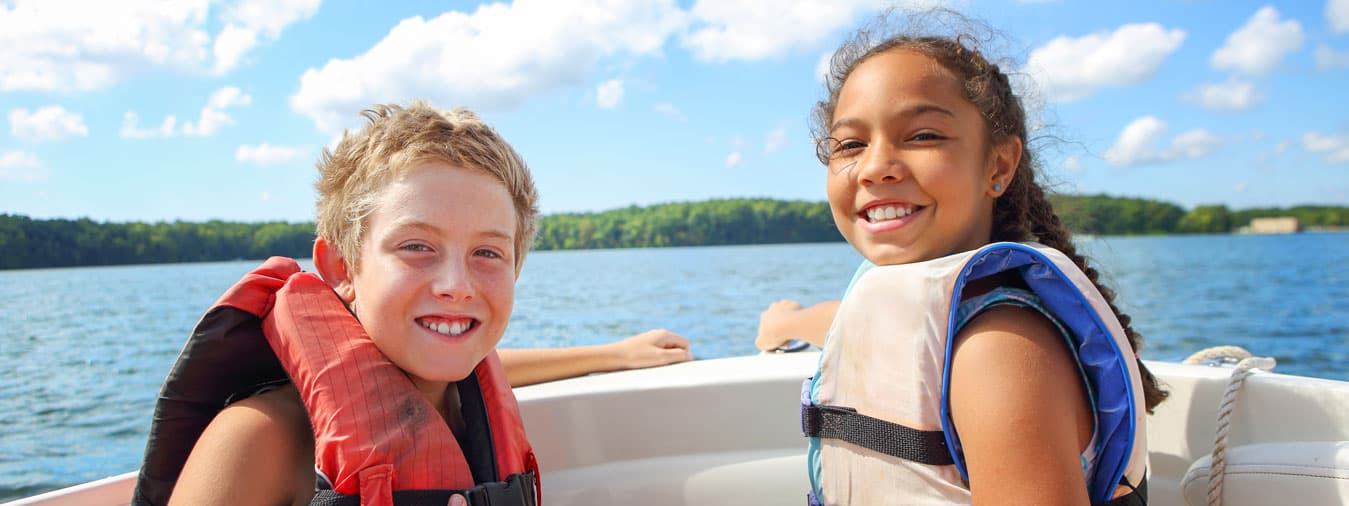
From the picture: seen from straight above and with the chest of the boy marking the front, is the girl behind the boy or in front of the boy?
in front

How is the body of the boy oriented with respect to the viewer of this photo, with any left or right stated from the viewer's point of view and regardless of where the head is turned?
facing the viewer and to the right of the viewer

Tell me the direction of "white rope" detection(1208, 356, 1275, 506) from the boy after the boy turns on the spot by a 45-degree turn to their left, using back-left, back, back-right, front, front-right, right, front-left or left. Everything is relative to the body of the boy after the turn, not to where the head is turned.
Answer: front

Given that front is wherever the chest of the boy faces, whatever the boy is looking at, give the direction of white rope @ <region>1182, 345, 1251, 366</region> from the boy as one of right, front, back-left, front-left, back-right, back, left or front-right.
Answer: front-left

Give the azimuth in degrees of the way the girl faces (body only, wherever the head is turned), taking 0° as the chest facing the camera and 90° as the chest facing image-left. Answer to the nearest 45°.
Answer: approximately 45°

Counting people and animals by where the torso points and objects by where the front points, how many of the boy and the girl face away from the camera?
0
